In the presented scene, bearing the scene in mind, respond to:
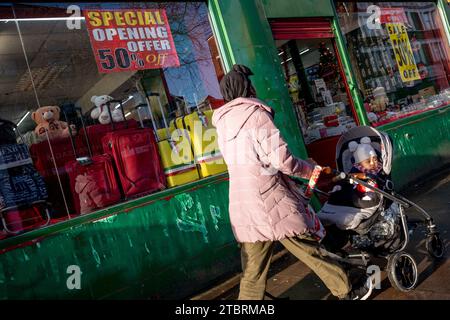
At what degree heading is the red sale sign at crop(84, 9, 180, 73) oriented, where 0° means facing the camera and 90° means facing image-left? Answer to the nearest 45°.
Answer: approximately 0°

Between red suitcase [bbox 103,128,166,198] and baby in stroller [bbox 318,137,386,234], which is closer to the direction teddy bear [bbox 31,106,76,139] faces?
the baby in stroller

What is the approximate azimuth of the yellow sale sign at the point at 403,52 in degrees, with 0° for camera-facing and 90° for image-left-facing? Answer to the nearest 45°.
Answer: approximately 0°

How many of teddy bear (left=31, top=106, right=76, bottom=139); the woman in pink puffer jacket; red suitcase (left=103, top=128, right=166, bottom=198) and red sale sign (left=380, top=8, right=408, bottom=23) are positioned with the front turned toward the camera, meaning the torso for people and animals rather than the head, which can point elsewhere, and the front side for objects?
3

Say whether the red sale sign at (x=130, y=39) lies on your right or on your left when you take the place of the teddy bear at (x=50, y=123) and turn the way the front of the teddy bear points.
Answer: on your left

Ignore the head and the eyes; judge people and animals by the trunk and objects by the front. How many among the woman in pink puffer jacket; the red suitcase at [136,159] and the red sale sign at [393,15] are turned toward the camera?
2

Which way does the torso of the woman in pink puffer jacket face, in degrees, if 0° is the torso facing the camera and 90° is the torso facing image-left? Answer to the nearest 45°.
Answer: approximately 225°
